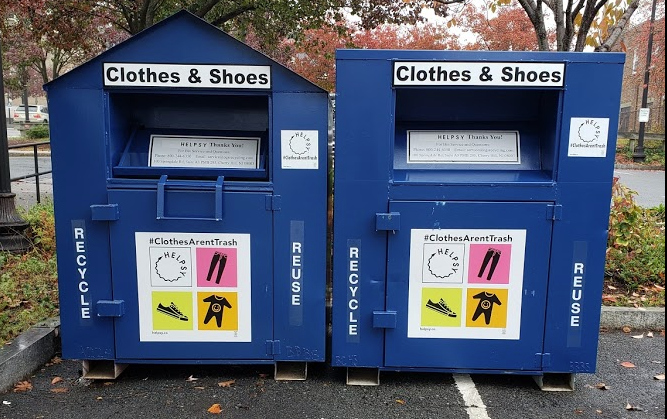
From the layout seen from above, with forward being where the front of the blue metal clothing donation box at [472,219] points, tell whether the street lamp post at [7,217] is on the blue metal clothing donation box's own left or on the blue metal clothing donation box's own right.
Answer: on the blue metal clothing donation box's own right

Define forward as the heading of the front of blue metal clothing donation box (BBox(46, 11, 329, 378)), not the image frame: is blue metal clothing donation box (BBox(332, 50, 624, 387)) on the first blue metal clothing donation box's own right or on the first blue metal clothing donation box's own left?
on the first blue metal clothing donation box's own left

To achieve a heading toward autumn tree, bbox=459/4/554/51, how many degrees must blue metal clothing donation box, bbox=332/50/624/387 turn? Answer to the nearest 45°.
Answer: approximately 180°

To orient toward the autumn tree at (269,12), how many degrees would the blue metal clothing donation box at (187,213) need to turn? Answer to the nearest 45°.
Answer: approximately 180°

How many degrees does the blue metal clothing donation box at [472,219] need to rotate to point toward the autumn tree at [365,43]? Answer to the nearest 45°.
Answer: approximately 180°

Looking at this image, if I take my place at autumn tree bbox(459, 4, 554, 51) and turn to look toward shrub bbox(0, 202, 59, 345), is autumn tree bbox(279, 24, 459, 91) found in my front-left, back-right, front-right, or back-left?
front-right

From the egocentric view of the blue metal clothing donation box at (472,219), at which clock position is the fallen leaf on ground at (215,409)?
The fallen leaf on ground is roughly at 2 o'clock from the blue metal clothing donation box.

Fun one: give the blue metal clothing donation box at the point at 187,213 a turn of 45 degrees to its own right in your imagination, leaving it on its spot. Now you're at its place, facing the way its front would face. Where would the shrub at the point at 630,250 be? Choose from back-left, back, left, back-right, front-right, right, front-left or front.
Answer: back-left

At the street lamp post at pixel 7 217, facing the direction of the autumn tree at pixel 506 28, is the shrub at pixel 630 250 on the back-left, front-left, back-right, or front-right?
front-right

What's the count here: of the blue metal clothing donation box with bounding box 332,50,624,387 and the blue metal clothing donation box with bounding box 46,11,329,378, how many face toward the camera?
2

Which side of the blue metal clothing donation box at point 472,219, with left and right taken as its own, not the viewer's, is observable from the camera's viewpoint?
front

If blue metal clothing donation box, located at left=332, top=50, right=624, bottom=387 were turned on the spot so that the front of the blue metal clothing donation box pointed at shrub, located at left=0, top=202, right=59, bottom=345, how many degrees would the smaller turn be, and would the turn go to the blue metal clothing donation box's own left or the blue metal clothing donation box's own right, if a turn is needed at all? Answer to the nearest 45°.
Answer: approximately 90° to the blue metal clothing donation box's own right

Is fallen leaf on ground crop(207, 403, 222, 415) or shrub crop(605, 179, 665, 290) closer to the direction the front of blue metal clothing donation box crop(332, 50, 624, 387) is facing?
the fallen leaf on ground

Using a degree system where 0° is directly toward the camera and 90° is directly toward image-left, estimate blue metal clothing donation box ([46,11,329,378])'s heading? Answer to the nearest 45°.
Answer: approximately 0°
